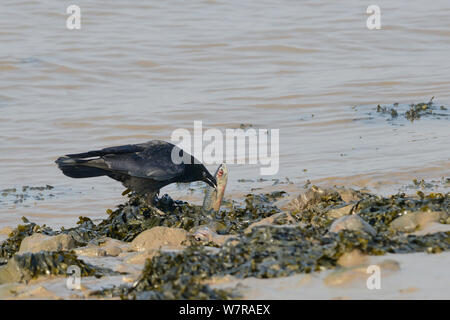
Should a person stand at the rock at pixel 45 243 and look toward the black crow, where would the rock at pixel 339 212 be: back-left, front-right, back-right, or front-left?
front-right

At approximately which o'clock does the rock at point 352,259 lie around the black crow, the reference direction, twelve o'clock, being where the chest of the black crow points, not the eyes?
The rock is roughly at 2 o'clock from the black crow.

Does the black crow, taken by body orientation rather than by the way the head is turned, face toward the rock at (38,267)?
no

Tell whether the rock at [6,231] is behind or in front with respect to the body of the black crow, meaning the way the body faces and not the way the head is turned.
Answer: behind

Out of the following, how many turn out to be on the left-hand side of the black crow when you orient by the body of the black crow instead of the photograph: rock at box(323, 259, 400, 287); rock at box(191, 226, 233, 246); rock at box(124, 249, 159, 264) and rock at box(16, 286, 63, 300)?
0

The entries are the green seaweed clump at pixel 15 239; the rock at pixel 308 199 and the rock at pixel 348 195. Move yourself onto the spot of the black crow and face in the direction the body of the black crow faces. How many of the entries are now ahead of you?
2

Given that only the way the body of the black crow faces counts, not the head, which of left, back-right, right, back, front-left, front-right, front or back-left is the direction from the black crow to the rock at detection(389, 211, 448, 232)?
front-right

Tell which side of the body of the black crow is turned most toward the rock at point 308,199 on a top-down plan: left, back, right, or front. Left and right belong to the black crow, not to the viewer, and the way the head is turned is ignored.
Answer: front

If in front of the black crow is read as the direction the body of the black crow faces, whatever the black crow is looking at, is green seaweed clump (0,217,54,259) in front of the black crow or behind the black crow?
behind

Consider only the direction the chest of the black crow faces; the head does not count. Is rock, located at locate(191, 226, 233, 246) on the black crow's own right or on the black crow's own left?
on the black crow's own right

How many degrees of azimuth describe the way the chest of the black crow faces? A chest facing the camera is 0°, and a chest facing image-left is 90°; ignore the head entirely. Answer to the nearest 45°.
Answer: approximately 270°

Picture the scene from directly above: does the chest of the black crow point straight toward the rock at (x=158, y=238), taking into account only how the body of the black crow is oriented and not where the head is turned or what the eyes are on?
no

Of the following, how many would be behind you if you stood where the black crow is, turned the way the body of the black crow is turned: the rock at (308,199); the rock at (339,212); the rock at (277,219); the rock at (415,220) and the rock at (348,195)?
0

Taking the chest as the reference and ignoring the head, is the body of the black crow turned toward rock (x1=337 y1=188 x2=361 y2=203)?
yes

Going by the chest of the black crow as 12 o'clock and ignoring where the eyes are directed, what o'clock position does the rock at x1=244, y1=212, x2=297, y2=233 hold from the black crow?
The rock is roughly at 1 o'clock from the black crow.

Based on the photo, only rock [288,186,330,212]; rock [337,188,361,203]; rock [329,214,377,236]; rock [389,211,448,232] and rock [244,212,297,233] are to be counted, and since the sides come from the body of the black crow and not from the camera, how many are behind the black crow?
0
